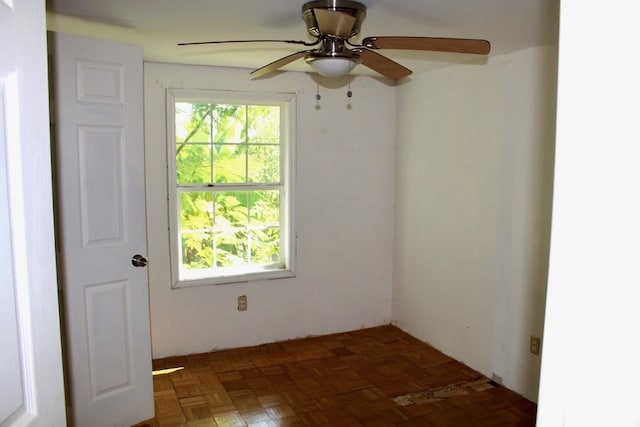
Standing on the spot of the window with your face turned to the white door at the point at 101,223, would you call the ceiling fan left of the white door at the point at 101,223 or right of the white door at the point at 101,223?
left

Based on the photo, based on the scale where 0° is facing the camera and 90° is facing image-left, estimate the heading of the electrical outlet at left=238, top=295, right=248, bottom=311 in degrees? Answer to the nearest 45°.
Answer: approximately 0°

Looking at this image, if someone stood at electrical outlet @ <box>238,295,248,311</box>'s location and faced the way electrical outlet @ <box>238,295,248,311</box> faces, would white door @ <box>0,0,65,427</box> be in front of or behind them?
in front

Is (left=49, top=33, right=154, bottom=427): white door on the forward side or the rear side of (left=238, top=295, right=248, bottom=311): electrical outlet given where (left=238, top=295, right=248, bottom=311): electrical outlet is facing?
on the forward side

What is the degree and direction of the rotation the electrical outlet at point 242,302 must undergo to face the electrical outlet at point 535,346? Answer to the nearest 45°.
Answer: approximately 45° to its left
